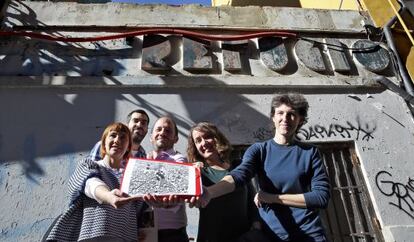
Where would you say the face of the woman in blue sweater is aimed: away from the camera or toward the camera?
toward the camera

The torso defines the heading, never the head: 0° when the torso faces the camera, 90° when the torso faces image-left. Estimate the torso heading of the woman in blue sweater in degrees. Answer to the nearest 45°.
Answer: approximately 0°
